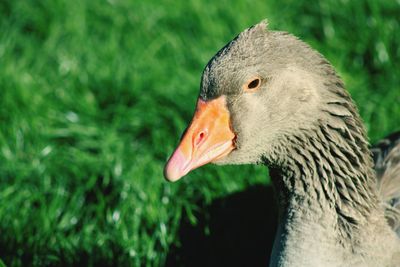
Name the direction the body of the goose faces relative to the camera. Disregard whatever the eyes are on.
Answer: to the viewer's left
